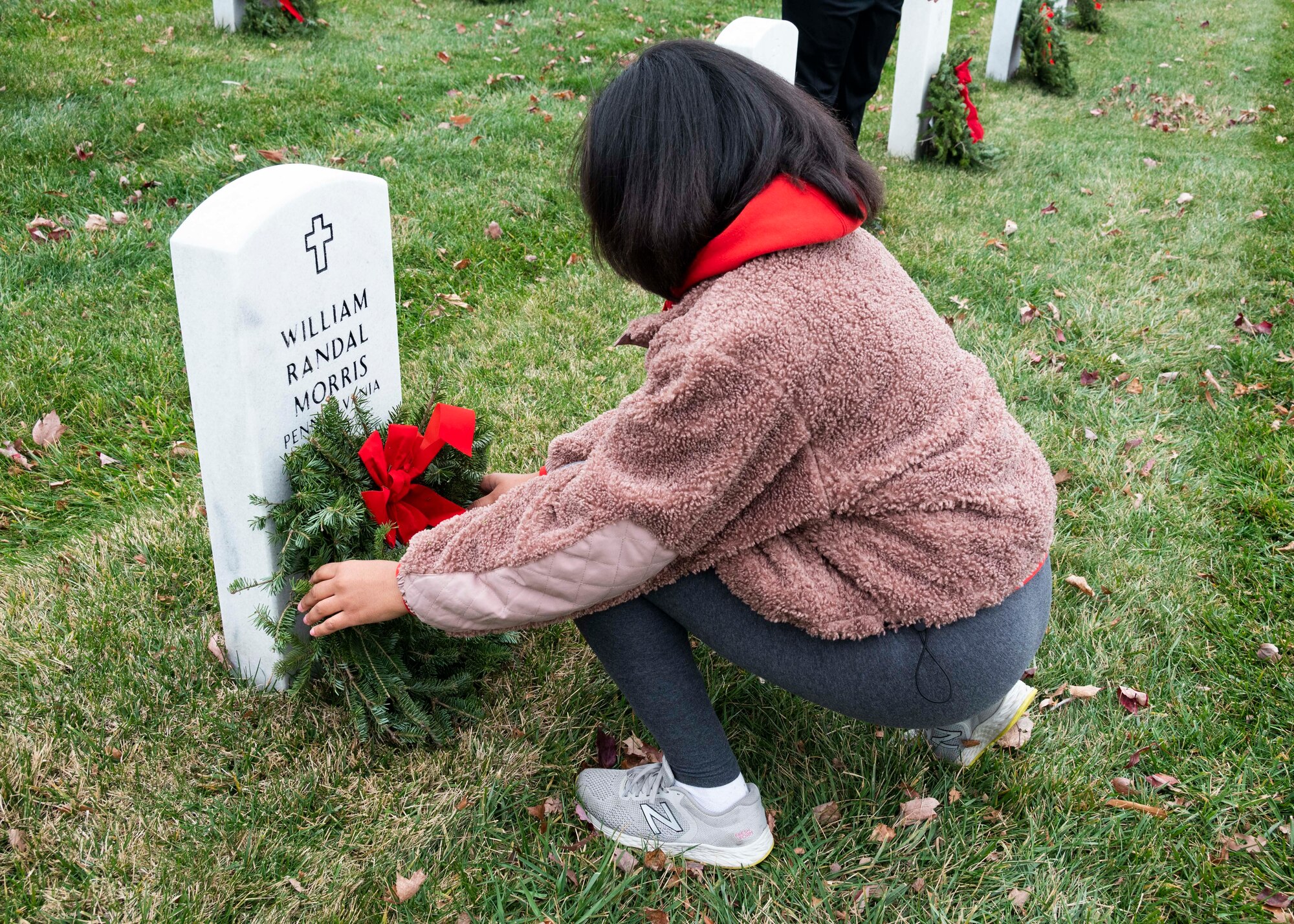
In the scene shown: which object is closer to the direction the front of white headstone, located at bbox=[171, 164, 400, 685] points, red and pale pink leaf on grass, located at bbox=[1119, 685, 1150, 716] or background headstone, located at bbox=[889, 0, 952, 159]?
the red and pale pink leaf on grass

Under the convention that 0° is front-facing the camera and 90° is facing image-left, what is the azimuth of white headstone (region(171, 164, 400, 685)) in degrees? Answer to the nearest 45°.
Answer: approximately 315°

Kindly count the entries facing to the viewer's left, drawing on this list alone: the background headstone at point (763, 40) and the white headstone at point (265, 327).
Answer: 0

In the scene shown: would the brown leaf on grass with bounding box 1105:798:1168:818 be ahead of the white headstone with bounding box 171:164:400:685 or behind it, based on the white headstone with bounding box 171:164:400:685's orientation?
ahead

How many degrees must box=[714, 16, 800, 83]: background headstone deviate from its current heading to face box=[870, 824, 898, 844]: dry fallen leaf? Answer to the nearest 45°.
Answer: approximately 45° to its right

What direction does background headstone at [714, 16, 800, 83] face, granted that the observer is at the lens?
facing the viewer and to the right of the viewer

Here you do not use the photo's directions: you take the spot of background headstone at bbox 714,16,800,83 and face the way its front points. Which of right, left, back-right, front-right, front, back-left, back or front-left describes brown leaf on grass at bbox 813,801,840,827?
front-right

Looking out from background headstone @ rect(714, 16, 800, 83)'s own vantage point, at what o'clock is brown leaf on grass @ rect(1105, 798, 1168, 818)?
The brown leaf on grass is roughly at 1 o'clock from the background headstone.

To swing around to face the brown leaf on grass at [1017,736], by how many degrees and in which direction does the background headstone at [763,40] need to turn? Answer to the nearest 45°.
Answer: approximately 45° to its right

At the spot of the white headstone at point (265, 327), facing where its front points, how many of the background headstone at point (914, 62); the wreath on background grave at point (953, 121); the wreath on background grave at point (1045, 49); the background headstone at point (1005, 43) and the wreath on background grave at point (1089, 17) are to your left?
5

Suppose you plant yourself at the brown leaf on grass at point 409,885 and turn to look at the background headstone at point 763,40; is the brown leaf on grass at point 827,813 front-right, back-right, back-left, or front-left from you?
front-right

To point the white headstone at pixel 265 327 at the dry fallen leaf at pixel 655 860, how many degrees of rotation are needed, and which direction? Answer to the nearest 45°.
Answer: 0° — it already faces it
